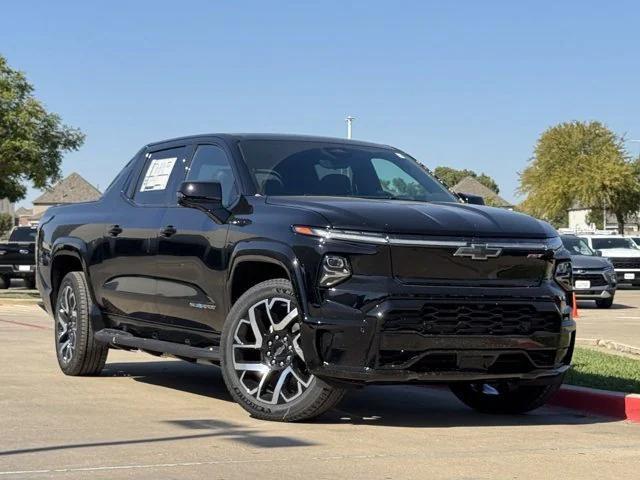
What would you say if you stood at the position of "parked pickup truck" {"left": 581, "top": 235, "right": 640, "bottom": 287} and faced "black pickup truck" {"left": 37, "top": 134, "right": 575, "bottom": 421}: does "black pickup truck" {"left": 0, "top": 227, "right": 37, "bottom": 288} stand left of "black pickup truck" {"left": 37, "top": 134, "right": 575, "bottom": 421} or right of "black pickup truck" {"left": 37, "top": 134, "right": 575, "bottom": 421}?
right

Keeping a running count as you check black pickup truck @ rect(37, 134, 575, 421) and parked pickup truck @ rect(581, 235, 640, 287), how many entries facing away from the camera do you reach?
0
